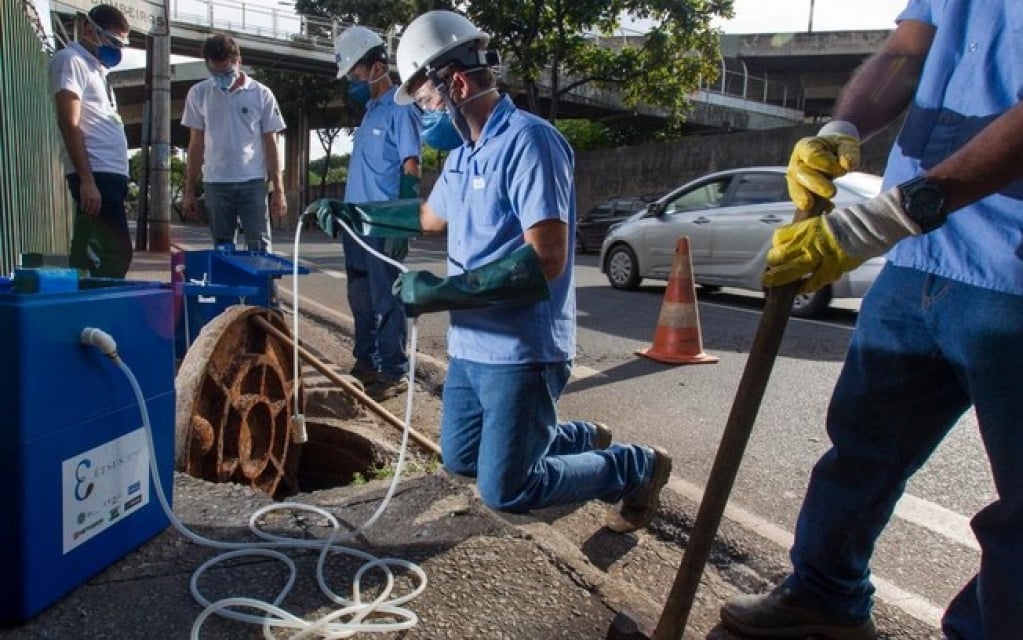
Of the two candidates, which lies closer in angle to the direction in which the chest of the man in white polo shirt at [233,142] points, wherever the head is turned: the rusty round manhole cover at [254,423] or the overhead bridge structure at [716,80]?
the rusty round manhole cover

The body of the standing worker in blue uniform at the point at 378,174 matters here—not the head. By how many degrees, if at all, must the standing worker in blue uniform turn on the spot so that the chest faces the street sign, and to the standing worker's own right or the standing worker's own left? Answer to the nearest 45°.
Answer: approximately 90° to the standing worker's own right

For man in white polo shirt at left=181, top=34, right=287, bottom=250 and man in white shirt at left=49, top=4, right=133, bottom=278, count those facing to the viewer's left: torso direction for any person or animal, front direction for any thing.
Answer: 0

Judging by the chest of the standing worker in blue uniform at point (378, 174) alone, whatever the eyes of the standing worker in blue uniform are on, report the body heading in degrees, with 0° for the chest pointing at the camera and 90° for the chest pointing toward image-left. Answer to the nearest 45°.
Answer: approximately 45°

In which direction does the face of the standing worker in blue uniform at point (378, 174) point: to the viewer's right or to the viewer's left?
to the viewer's left

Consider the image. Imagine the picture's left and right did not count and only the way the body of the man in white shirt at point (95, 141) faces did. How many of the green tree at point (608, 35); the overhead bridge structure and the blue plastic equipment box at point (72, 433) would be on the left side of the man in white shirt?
2

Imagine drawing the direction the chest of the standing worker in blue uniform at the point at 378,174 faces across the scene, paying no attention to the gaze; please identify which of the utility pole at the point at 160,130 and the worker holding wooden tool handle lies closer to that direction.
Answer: the worker holding wooden tool handle

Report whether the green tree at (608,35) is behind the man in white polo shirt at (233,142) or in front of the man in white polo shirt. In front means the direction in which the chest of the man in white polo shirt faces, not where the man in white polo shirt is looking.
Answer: behind

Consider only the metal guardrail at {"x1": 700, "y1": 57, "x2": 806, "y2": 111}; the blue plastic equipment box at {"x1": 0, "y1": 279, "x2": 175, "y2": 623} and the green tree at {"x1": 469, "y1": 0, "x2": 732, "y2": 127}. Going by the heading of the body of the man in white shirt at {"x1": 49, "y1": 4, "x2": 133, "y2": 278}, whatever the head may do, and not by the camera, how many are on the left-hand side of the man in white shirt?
2

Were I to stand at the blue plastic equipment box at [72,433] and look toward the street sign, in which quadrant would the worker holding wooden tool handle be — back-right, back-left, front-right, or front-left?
back-right

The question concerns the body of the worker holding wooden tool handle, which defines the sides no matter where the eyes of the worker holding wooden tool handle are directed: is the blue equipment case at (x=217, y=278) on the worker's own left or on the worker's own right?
on the worker's own right

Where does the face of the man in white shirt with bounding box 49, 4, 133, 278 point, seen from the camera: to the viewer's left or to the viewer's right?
to the viewer's right

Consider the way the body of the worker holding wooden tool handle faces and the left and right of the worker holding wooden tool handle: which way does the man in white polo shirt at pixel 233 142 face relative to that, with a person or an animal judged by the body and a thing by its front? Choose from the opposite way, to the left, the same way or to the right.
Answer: to the left

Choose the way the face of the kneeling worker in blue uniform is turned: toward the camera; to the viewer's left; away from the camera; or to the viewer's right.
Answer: to the viewer's left
